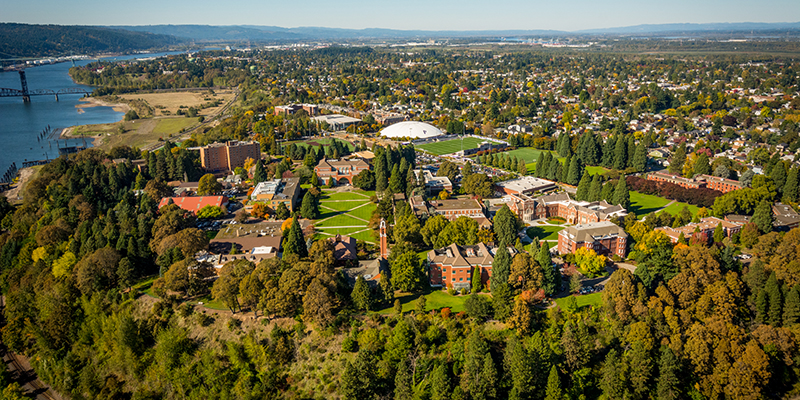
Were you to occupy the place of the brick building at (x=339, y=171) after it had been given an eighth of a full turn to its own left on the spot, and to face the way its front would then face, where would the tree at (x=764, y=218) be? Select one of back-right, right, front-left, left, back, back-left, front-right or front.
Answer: front

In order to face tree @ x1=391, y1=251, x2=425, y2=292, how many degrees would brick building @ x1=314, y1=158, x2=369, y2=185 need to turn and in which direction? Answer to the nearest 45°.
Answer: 0° — it already faces it

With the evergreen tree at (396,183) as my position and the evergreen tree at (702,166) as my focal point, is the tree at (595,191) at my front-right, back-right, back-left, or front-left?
front-right

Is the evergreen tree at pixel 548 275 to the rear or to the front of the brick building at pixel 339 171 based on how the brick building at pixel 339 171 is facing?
to the front

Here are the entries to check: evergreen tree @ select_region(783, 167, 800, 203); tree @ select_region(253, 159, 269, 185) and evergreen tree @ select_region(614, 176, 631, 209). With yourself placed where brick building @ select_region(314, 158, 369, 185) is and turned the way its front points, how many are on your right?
1

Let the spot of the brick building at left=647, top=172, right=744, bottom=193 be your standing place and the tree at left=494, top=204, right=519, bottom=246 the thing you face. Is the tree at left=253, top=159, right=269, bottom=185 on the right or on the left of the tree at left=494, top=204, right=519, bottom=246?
right

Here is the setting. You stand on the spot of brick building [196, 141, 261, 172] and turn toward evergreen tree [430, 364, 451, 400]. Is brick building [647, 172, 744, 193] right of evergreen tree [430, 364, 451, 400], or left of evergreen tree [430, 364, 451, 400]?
left

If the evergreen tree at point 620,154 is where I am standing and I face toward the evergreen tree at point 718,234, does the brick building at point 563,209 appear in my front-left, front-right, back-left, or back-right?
front-right

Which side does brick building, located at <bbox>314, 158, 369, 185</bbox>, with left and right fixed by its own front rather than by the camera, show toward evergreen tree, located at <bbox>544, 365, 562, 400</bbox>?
front

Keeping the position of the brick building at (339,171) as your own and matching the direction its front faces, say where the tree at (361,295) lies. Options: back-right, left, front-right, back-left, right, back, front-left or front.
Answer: front

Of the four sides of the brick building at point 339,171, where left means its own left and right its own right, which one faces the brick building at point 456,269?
front

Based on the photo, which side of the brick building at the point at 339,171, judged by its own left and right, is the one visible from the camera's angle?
front

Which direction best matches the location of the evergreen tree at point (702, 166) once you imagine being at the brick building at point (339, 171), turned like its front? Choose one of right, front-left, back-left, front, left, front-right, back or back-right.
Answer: left

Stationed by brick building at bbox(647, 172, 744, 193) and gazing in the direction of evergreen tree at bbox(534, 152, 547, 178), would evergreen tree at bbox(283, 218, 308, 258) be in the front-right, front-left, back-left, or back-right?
front-left

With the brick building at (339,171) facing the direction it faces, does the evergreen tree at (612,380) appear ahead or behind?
ahead

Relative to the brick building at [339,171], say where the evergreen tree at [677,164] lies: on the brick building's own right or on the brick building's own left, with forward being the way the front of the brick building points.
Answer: on the brick building's own left

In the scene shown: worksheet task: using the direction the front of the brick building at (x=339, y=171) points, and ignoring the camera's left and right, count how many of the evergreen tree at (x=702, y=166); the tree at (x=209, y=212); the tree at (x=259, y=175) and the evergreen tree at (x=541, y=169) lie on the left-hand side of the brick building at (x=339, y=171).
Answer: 2
